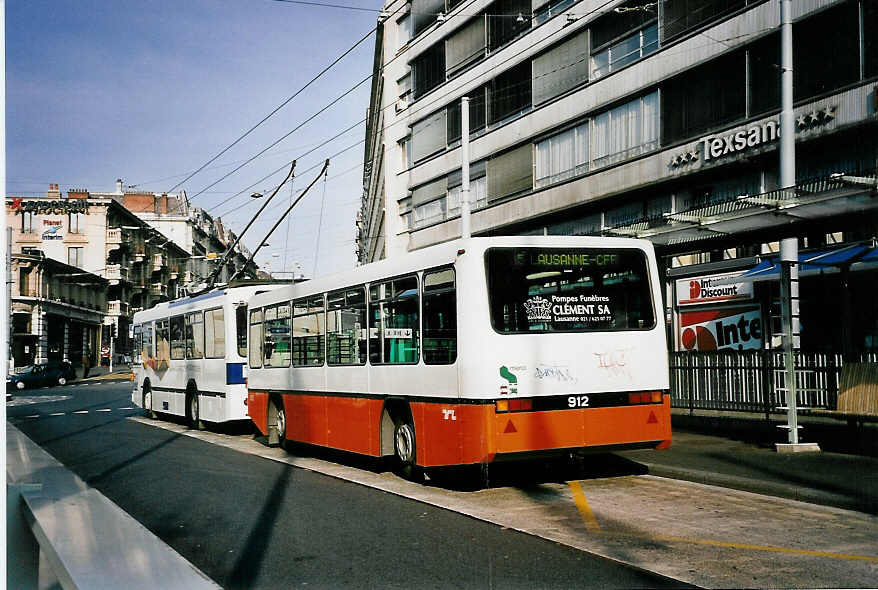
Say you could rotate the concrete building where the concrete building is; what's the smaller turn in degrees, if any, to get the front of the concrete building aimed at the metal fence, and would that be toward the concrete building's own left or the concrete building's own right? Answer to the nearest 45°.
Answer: approximately 45° to the concrete building's own left

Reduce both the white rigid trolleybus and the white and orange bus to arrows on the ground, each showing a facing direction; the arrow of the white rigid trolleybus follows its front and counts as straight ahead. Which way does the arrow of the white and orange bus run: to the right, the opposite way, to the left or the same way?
the same way

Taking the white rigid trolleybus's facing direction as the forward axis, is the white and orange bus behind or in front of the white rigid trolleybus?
behind

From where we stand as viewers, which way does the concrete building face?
facing the viewer and to the left of the viewer

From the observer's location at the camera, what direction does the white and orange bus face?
facing away from the viewer and to the left of the viewer

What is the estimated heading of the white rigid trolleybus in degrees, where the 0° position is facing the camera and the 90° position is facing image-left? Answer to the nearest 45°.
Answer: approximately 135°

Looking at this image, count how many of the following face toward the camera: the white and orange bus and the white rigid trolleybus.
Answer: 0

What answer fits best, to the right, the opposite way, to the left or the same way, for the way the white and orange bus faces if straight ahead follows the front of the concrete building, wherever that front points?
to the right

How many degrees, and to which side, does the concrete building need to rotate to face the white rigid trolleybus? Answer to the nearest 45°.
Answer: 0° — it already faces it

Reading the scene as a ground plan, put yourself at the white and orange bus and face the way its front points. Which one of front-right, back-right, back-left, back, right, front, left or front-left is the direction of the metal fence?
right
